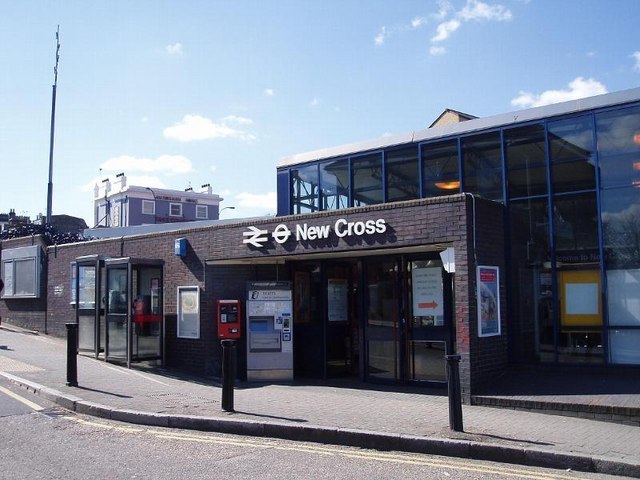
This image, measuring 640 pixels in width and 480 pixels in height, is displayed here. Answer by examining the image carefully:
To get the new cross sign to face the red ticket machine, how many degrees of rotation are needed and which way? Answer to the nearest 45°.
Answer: approximately 90° to its right

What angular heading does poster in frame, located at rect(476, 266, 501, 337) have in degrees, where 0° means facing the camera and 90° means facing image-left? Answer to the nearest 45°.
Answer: approximately 315°

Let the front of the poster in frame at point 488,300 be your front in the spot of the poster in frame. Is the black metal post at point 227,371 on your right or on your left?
on your right

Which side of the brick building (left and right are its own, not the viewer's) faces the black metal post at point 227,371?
front

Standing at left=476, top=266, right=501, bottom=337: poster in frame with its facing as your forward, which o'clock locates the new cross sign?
The new cross sign is roughly at 5 o'clock from the poster in frame.

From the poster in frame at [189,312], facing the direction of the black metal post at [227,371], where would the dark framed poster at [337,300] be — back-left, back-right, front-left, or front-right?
front-left

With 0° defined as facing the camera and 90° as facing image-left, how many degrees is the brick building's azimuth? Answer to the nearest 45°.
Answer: approximately 45°

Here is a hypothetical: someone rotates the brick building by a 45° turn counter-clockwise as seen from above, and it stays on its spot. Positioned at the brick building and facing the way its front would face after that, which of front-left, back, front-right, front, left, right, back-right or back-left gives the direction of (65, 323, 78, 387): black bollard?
right

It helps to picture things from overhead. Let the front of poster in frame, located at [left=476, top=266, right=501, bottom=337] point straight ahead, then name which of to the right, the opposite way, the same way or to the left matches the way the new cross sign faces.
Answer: to the right

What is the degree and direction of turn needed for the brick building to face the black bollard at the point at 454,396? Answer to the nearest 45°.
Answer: approximately 45° to its left

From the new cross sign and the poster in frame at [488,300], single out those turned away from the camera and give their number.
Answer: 0

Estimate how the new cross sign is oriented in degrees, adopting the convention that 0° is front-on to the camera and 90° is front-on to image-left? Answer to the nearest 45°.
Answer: approximately 45°
